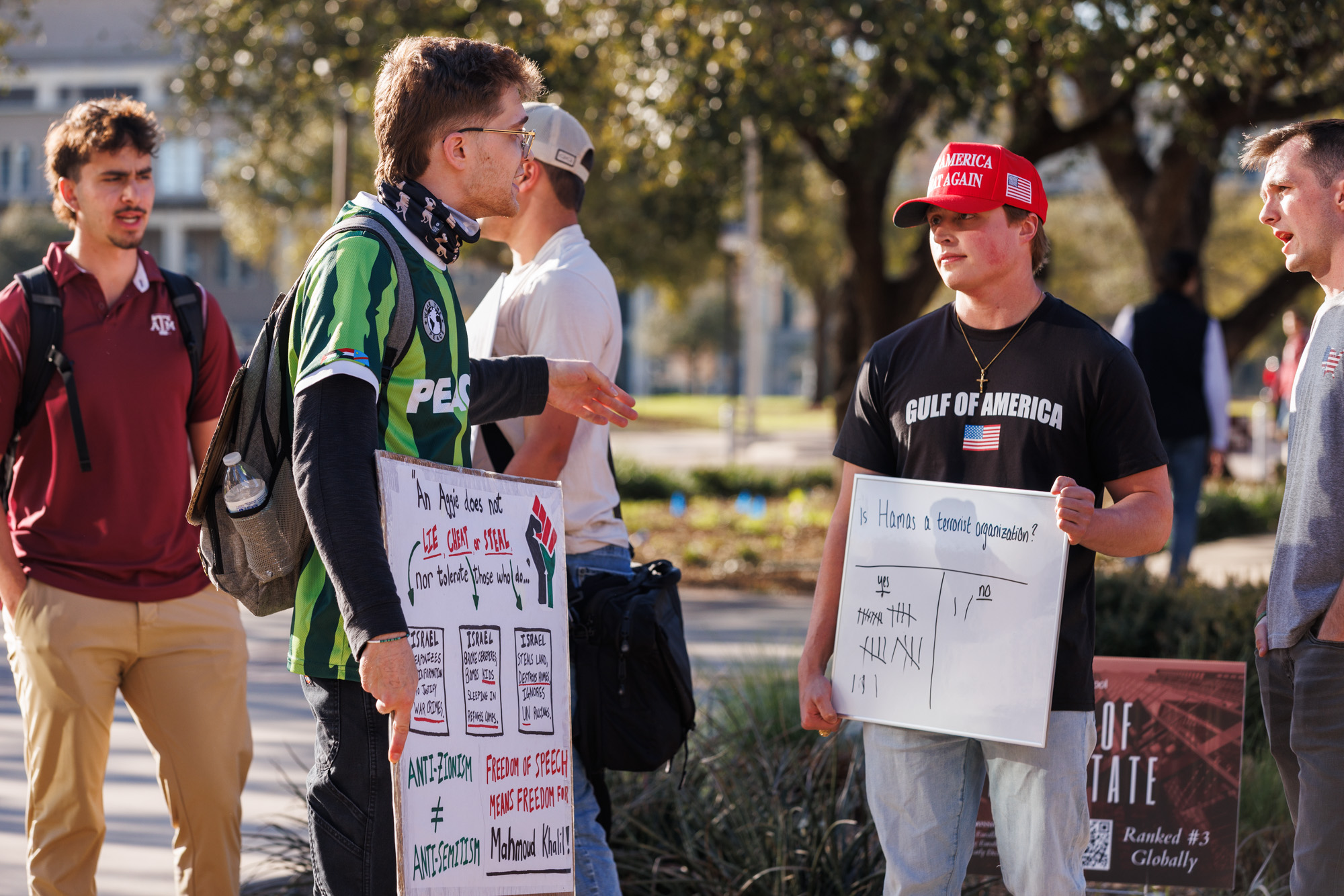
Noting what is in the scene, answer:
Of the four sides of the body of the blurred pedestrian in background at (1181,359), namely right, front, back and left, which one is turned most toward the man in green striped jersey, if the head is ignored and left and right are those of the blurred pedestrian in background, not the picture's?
back

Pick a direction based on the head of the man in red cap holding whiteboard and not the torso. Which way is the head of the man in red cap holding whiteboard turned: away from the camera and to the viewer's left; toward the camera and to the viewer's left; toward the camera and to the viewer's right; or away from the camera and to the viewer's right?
toward the camera and to the viewer's left

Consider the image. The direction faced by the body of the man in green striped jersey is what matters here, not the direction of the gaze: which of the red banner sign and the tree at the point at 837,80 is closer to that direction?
the red banner sign

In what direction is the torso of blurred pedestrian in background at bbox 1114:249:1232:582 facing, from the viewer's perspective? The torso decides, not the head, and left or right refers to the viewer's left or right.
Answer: facing away from the viewer

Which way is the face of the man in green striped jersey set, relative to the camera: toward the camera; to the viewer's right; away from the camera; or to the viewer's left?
to the viewer's right

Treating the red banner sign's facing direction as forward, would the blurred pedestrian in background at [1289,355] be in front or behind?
behind

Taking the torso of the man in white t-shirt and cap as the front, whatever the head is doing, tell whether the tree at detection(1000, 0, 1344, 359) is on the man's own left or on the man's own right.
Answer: on the man's own right

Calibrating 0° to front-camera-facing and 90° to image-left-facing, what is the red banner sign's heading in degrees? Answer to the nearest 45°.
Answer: approximately 0°

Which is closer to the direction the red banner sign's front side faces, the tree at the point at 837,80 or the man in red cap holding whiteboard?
the man in red cap holding whiteboard

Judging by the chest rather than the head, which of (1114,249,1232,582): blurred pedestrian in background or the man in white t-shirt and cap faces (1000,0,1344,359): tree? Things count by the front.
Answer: the blurred pedestrian in background

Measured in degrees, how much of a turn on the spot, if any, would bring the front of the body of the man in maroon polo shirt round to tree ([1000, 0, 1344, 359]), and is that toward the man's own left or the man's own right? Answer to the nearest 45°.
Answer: approximately 135° to the man's own left
